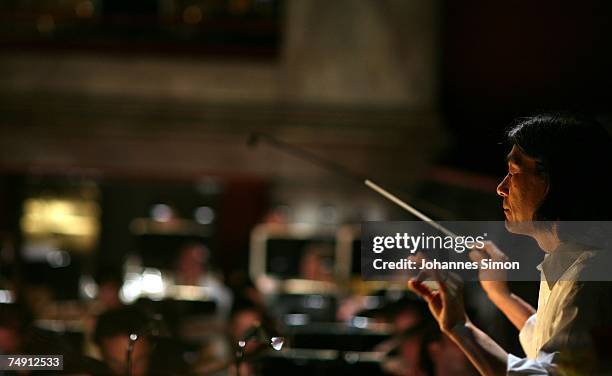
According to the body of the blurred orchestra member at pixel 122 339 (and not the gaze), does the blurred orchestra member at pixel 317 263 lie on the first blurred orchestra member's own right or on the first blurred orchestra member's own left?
on the first blurred orchestra member's own left

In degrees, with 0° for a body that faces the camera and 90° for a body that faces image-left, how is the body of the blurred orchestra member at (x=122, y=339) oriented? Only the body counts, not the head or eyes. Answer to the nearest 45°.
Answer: approximately 315°
